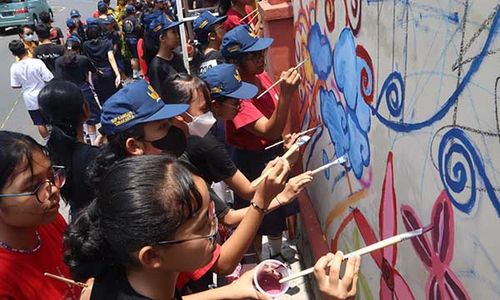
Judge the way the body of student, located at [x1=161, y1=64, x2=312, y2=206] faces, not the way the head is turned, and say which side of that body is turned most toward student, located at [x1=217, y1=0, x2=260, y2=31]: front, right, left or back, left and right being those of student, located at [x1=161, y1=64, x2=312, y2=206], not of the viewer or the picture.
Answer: left

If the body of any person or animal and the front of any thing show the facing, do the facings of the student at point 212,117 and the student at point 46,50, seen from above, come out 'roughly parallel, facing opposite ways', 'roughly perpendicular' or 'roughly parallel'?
roughly perpendicular

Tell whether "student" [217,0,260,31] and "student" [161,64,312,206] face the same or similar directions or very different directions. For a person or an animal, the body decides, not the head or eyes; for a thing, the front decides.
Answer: same or similar directions

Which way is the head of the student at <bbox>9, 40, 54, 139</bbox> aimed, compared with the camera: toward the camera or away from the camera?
away from the camera

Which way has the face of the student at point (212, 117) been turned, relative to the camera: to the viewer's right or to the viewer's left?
to the viewer's right

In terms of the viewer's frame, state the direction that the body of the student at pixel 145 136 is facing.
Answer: to the viewer's right

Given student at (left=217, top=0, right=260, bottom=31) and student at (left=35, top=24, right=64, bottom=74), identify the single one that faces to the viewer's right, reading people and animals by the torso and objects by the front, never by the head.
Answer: student at (left=217, top=0, right=260, bottom=31)

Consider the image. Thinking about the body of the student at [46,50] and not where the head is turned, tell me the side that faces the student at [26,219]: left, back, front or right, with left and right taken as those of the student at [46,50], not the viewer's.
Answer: back

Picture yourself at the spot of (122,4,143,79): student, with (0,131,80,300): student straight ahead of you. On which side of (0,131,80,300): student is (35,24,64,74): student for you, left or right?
right

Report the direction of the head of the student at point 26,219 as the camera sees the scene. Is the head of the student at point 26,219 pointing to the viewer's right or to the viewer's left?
to the viewer's right

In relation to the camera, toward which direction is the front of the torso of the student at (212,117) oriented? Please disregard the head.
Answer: to the viewer's right

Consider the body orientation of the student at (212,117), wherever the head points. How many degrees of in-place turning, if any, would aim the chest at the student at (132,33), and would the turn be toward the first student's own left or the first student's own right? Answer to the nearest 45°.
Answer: approximately 90° to the first student's own left

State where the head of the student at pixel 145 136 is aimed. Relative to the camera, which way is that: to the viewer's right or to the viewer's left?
to the viewer's right

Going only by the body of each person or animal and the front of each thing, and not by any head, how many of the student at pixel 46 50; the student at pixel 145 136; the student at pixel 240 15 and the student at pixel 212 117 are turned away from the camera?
1
